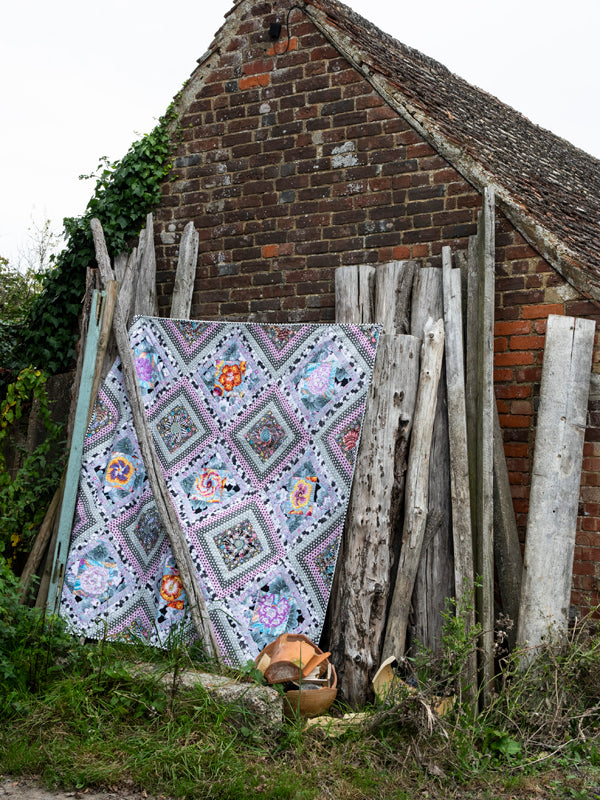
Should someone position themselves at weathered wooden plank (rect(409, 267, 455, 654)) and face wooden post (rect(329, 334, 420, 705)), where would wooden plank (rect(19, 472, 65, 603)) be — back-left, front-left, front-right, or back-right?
front-right

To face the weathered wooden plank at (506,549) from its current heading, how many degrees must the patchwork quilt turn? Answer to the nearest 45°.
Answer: approximately 90° to its left

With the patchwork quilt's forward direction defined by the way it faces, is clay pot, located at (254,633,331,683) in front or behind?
in front

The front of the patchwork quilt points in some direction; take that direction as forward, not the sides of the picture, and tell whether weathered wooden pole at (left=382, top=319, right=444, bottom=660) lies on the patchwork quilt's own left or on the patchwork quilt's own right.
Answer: on the patchwork quilt's own left

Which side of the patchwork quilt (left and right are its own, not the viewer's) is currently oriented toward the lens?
front

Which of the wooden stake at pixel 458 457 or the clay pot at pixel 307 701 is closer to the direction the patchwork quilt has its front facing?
the clay pot

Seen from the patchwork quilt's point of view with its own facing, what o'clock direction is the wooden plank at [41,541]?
The wooden plank is roughly at 4 o'clock from the patchwork quilt.
